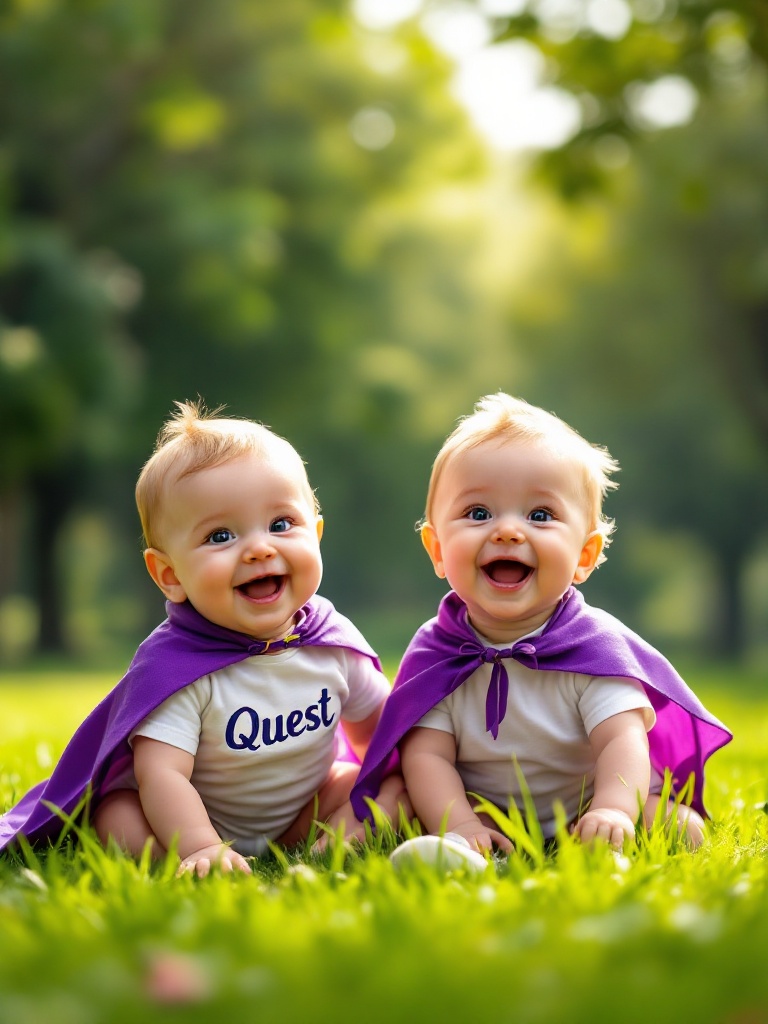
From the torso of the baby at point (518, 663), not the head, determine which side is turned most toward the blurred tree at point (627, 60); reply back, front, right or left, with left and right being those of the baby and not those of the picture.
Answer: back

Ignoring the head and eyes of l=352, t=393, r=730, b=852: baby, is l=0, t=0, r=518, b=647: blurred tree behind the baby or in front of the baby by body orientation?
behind

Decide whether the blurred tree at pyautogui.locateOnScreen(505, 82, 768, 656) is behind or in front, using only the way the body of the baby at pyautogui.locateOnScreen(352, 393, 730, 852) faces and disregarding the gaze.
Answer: behind
